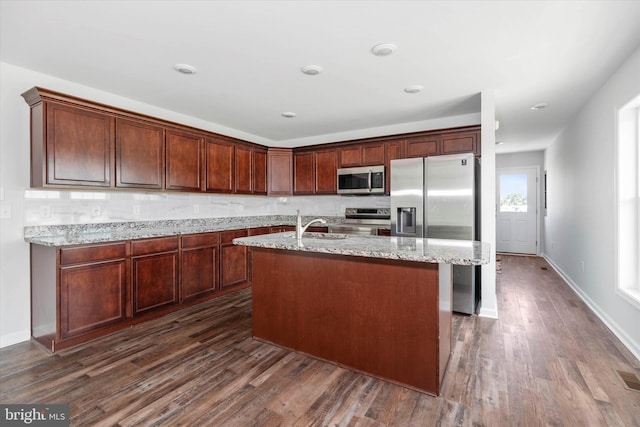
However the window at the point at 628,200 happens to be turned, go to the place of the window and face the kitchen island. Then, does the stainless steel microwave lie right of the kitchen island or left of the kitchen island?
right

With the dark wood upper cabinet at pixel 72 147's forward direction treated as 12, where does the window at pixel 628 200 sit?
The window is roughly at 12 o'clock from the dark wood upper cabinet.

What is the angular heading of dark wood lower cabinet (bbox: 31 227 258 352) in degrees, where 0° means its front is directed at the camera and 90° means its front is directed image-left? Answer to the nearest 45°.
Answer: approximately 315°

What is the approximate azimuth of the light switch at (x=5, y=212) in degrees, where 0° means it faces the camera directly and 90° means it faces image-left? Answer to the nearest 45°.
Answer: approximately 0°

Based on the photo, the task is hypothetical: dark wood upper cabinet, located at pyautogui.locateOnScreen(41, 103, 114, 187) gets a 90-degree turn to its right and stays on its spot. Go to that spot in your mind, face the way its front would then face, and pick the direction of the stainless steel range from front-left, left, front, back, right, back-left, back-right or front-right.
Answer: back-left

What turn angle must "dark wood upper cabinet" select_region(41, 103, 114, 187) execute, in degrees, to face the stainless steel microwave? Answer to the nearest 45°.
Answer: approximately 45° to its left

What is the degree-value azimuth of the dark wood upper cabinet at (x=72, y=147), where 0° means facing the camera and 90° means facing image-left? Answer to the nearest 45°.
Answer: approximately 315°
